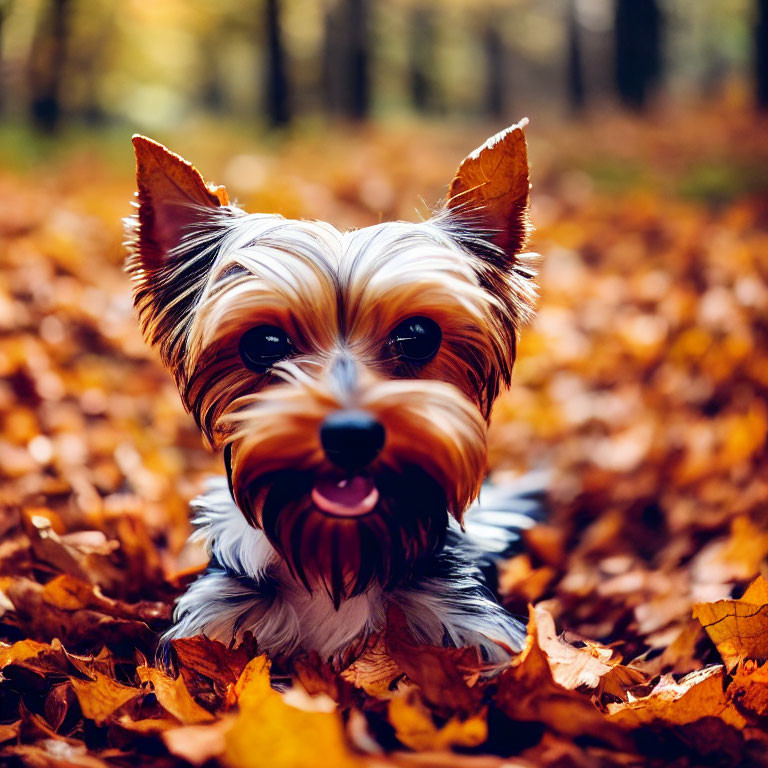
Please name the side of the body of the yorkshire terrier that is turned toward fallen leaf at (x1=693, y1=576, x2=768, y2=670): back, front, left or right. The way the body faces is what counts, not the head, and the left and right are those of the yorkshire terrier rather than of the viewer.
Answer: left

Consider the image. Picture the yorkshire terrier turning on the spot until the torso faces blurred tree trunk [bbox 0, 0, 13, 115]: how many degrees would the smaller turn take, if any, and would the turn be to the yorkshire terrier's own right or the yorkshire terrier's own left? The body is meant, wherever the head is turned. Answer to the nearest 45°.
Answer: approximately 180°

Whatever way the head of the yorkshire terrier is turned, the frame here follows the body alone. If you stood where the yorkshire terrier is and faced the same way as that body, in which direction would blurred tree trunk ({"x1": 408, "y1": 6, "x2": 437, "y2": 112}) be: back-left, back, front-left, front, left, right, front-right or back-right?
back

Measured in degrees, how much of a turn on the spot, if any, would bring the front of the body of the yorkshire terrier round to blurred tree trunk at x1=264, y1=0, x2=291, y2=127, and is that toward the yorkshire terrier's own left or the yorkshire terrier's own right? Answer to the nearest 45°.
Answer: approximately 180°

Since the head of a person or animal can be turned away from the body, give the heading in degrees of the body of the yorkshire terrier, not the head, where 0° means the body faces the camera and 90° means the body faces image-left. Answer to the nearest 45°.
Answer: approximately 0°

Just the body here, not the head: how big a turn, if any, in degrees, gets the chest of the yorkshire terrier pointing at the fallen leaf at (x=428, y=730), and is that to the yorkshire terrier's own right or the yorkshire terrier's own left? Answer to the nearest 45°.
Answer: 0° — it already faces it

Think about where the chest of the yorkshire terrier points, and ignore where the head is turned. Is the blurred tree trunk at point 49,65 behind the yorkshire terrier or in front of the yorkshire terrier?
behind

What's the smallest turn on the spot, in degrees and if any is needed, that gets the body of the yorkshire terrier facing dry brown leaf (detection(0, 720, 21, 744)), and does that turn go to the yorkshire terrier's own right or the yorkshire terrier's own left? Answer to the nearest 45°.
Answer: approximately 45° to the yorkshire terrier's own right

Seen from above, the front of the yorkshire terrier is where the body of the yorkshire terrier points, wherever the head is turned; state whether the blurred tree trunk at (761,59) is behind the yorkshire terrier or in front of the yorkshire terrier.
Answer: behind

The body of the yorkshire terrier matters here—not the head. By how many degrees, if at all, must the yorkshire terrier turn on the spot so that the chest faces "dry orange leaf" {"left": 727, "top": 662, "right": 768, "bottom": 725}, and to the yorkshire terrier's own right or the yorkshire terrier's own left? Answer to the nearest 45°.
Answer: approximately 45° to the yorkshire terrier's own left
